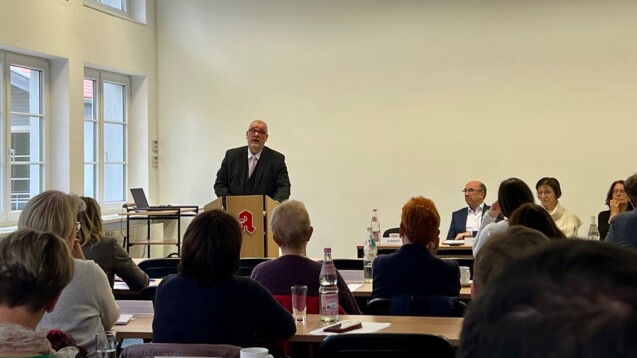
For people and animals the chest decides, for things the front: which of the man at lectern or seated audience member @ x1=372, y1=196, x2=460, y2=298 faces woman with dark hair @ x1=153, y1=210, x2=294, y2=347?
the man at lectern

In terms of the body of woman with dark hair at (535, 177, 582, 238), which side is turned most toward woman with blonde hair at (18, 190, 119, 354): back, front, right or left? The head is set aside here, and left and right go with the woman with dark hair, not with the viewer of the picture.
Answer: front

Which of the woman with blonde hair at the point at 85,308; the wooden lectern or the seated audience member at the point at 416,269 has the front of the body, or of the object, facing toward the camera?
the wooden lectern

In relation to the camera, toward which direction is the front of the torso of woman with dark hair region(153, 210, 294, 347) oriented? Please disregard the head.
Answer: away from the camera

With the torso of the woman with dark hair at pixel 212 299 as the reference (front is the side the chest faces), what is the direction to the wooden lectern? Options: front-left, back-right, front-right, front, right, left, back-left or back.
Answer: front

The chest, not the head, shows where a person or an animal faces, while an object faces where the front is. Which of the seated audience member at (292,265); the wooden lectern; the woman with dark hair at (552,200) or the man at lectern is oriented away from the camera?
the seated audience member

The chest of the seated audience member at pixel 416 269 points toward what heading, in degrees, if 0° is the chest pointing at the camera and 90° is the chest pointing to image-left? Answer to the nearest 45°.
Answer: approximately 180°

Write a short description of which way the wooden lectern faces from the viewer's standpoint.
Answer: facing the viewer

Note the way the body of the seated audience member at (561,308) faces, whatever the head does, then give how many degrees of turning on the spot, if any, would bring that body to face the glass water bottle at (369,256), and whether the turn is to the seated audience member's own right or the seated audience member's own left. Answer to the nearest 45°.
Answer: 0° — they already face it

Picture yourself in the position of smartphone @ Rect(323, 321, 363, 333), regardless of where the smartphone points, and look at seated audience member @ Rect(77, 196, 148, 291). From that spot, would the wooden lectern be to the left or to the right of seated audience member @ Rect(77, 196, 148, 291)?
right

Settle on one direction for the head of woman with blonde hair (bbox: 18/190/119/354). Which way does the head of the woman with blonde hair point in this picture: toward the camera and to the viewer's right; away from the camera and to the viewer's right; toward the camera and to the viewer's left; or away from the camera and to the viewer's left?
away from the camera and to the viewer's right

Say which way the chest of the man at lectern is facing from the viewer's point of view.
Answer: toward the camera

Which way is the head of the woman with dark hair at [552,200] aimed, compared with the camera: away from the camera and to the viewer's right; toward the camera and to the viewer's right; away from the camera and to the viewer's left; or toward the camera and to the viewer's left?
toward the camera and to the viewer's left

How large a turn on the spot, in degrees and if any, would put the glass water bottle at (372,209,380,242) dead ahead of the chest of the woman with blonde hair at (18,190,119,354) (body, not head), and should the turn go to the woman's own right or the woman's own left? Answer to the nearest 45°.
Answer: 0° — they already face it

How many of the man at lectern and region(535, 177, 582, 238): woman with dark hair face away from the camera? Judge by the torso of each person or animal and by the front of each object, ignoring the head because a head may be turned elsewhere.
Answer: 0

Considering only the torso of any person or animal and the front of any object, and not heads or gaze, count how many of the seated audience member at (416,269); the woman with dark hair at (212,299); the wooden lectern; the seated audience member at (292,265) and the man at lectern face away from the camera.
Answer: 3

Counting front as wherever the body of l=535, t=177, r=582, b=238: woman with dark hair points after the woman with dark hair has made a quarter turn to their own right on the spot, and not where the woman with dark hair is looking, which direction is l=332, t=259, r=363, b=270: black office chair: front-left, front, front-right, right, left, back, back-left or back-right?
left

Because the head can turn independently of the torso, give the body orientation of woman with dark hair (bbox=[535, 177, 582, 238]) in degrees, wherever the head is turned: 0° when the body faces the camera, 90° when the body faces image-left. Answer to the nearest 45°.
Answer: approximately 45°

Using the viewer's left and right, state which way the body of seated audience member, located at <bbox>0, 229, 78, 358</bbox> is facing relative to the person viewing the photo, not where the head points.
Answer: facing away from the viewer and to the right of the viewer

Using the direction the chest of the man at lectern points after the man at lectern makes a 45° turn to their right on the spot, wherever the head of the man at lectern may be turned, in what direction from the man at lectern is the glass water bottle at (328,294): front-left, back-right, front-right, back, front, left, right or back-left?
front-left

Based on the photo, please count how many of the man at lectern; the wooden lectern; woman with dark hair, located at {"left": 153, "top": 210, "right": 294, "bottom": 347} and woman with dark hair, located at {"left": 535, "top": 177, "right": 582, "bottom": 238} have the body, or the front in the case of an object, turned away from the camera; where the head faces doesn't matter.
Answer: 1

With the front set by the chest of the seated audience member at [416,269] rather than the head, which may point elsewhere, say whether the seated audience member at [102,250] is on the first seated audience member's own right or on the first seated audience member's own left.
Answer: on the first seated audience member's own left
